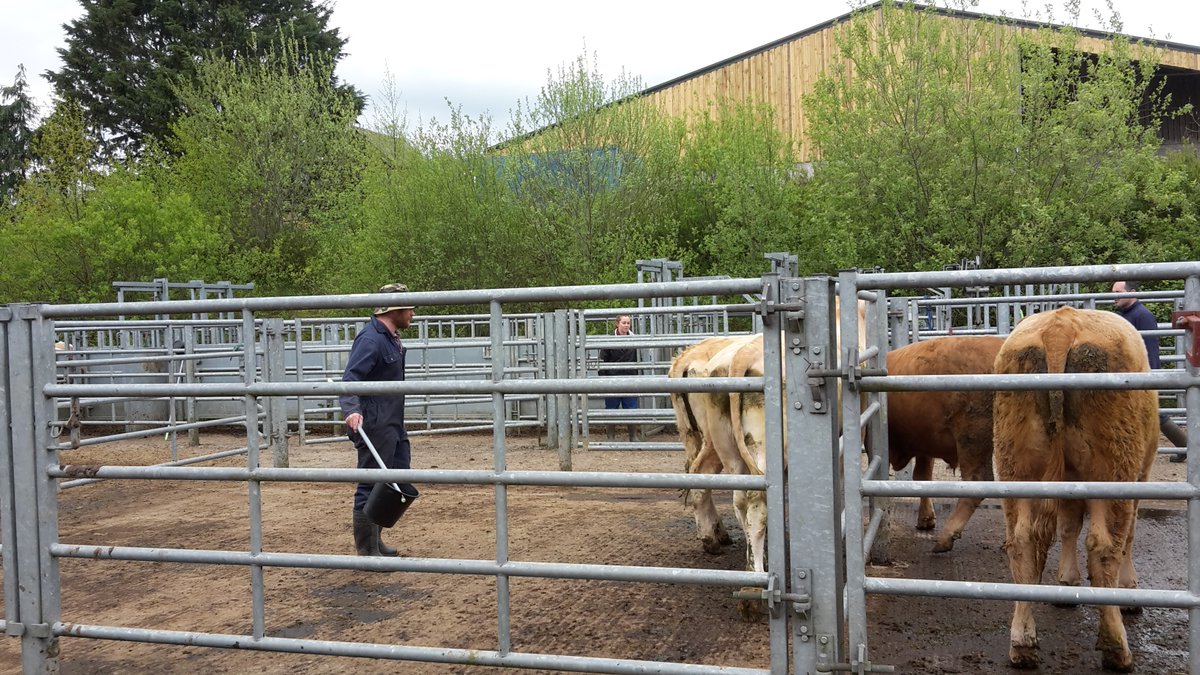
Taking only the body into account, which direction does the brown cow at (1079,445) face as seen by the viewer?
away from the camera

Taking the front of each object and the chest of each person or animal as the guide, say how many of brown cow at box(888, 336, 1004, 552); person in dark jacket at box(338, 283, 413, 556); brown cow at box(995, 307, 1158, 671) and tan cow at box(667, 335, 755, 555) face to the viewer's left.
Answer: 1

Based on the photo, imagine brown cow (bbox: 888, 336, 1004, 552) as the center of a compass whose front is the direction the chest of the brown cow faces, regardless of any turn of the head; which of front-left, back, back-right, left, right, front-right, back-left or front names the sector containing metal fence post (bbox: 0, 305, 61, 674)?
front-left

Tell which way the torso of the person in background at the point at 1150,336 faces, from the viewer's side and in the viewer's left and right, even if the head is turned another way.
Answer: facing to the left of the viewer

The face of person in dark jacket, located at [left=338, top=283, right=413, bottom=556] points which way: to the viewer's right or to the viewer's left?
to the viewer's right

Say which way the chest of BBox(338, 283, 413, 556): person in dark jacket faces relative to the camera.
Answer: to the viewer's right

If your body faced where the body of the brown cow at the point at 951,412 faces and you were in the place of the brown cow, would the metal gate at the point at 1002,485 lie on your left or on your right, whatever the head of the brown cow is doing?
on your left

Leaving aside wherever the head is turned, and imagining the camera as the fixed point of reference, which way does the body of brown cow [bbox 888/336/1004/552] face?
to the viewer's left

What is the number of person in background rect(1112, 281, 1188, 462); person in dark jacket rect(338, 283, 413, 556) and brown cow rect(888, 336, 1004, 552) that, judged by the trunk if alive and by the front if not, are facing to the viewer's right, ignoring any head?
1

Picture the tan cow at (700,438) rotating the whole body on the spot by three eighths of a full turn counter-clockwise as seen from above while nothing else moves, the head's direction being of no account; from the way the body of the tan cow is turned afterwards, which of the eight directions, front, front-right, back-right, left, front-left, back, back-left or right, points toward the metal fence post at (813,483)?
left
